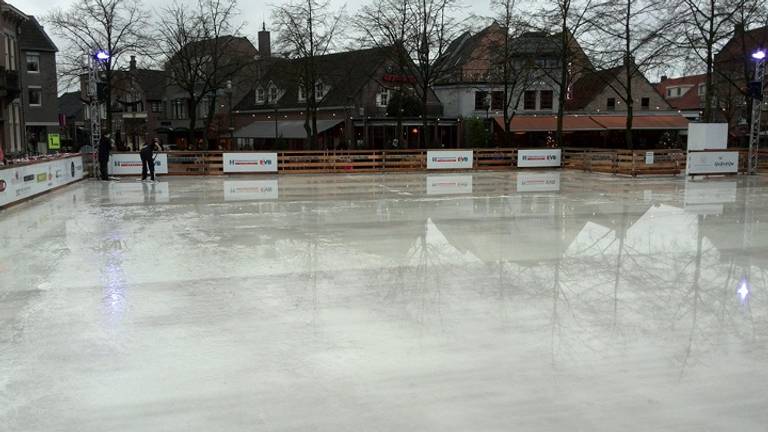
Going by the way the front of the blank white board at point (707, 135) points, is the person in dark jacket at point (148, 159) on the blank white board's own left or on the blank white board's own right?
on the blank white board's own right

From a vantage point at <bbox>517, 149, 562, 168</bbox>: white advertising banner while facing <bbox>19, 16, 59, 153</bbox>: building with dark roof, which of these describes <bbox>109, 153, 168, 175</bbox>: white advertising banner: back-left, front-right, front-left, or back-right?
front-left

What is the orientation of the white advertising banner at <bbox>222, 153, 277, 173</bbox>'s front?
toward the camera

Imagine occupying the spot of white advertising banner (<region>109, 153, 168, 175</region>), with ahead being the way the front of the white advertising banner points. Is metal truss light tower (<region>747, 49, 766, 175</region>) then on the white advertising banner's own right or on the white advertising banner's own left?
on the white advertising banner's own left

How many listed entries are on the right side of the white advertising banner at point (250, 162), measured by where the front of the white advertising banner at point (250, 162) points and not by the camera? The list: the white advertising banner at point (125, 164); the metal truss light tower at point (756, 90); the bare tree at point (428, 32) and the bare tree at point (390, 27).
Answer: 1

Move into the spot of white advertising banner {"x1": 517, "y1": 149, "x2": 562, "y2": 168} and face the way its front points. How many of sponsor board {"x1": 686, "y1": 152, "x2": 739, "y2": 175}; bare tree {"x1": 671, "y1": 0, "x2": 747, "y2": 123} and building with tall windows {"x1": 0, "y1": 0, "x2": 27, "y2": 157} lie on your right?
1

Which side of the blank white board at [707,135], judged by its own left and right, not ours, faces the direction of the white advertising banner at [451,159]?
right

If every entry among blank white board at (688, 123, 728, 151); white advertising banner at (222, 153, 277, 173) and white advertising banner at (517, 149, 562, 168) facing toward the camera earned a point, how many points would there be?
3

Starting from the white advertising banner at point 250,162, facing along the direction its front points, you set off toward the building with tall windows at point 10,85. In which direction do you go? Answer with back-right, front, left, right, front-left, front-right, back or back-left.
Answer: back-right

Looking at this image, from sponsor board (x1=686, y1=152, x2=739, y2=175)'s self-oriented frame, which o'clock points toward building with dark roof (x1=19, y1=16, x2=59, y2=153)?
The building with dark roof is roughly at 3 o'clock from the sponsor board.

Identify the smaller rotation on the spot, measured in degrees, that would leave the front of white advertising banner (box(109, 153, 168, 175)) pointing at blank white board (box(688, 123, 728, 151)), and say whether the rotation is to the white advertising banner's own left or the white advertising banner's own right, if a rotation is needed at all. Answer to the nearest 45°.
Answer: approximately 90° to the white advertising banner's own left

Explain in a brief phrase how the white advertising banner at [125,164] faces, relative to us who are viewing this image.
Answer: facing the viewer

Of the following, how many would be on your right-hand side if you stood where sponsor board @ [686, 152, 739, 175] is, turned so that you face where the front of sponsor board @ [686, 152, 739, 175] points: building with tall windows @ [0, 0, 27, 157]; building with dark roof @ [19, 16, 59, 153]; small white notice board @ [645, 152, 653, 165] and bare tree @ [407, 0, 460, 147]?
4

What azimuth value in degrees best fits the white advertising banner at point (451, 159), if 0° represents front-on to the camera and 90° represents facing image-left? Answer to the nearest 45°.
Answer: approximately 0°

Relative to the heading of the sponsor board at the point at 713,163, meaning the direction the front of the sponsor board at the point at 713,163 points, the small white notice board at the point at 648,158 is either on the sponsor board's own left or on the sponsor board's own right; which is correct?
on the sponsor board's own right

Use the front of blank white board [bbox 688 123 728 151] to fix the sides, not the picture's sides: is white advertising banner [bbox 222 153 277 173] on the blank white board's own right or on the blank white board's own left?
on the blank white board's own right

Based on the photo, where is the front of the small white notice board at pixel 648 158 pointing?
toward the camera

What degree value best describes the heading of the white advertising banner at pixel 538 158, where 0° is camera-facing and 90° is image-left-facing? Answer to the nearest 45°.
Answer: approximately 0°
